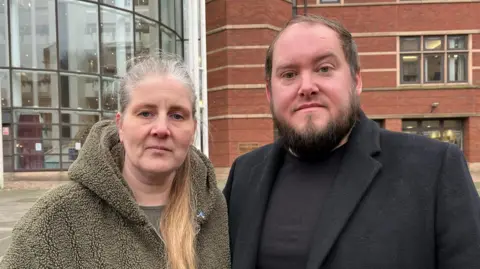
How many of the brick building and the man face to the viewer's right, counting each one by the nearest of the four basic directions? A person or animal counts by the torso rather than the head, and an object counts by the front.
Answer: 0

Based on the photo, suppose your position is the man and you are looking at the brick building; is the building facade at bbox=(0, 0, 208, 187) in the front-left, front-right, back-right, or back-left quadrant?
front-left

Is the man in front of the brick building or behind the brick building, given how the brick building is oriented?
in front

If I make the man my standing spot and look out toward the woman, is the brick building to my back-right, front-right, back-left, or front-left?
back-right

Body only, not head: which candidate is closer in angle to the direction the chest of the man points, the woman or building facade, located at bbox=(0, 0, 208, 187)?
the woman

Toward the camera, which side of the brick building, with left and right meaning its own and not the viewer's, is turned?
front

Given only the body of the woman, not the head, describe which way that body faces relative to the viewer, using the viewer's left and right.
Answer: facing the viewer and to the right of the viewer

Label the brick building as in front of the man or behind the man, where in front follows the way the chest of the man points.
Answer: behind

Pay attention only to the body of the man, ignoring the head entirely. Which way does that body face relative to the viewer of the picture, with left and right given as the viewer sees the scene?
facing the viewer and to the left of the viewer
